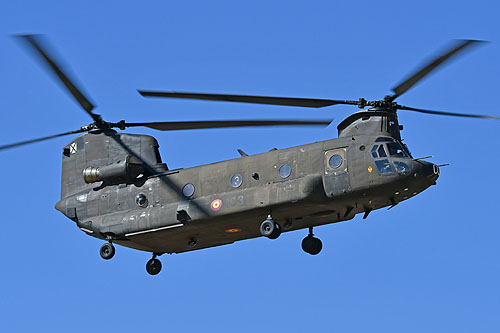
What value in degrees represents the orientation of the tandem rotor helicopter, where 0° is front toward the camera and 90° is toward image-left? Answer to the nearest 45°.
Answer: approximately 315°
